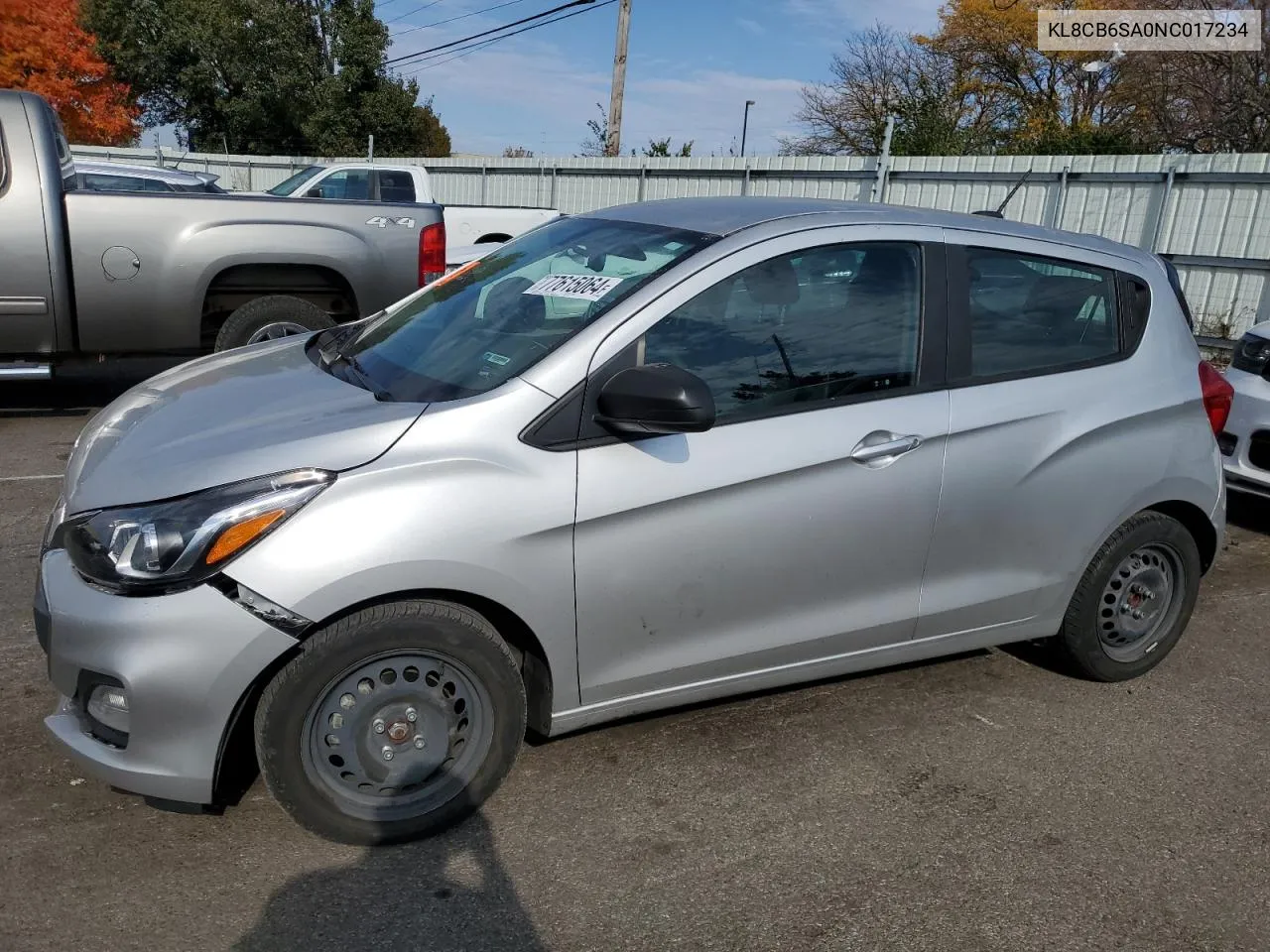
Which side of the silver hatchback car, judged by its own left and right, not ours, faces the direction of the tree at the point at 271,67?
right

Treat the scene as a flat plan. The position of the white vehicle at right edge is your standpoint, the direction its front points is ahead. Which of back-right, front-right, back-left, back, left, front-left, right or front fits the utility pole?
right

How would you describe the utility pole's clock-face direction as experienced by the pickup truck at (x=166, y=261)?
The utility pole is roughly at 4 o'clock from the pickup truck.

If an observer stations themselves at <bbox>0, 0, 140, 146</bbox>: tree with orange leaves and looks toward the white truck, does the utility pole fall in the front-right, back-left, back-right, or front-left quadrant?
front-left

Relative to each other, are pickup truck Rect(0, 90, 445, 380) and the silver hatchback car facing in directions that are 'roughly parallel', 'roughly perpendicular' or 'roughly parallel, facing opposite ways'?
roughly parallel

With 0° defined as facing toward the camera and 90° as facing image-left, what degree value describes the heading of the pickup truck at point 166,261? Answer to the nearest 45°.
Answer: approximately 90°

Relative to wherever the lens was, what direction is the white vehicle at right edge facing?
facing the viewer and to the left of the viewer

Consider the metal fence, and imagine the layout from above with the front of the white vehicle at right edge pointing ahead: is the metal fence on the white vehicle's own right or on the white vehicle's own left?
on the white vehicle's own right
